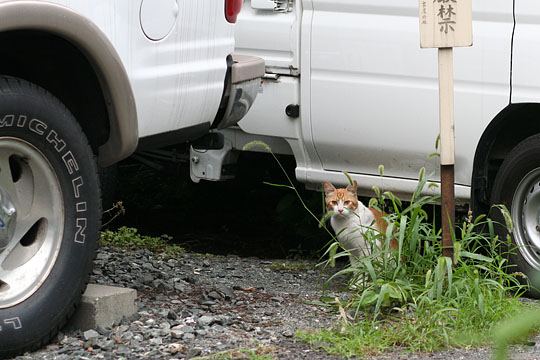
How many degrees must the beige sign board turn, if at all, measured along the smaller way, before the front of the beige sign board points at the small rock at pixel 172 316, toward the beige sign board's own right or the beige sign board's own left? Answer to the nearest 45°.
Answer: approximately 45° to the beige sign board's own right

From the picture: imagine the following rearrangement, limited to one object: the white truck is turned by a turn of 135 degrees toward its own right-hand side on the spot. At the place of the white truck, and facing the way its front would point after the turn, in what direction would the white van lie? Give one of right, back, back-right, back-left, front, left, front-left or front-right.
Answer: front-right

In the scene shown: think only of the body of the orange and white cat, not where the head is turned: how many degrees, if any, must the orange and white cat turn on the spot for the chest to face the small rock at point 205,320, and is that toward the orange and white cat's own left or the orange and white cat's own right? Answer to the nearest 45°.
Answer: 0° — it already faces it

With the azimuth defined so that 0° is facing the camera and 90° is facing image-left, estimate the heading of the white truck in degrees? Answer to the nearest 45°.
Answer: approximately 45°

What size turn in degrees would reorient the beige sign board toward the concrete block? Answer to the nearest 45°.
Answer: approximately 45° to its right

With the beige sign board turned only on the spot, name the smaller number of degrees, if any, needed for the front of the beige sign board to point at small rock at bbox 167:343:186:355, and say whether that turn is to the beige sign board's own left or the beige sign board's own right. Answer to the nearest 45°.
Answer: approximately 45° to the beige sign board's own right

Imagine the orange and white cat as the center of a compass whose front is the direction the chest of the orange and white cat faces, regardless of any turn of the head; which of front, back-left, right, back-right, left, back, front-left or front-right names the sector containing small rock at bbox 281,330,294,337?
front-left

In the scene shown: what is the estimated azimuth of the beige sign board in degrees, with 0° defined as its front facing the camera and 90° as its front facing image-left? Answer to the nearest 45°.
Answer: approximately 0°
